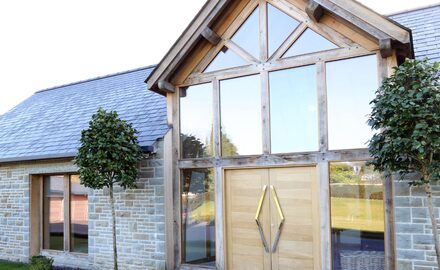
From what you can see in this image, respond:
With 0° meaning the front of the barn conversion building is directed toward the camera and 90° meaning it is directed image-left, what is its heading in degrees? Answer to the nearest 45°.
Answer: approximately 45°

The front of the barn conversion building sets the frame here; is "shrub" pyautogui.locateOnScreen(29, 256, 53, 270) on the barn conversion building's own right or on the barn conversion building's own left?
on the barn conversion building's own right
